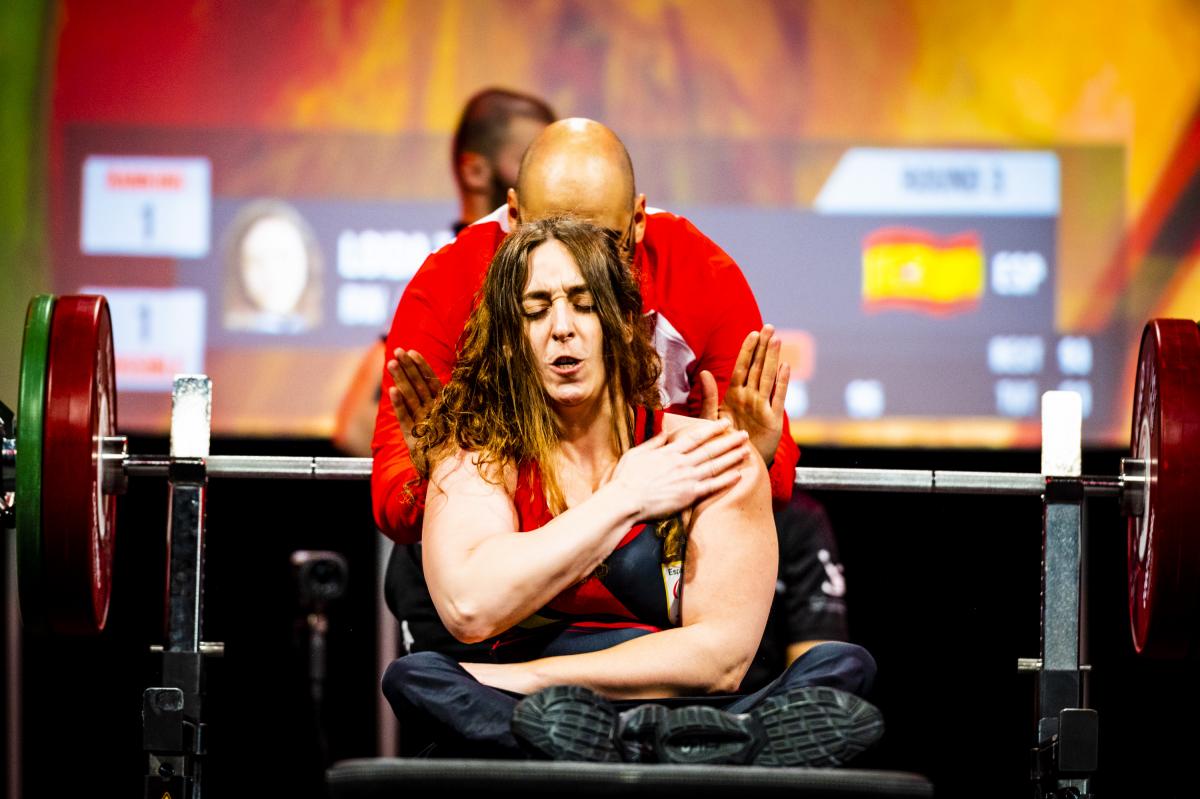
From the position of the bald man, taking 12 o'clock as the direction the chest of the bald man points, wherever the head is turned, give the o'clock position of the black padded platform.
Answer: The black padded platform is roughly at 12 o'clock from the bald man.

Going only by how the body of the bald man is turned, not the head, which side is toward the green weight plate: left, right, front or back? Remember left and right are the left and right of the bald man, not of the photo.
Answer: right

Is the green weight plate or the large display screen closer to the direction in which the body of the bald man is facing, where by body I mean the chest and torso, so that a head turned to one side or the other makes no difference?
the green weight plate

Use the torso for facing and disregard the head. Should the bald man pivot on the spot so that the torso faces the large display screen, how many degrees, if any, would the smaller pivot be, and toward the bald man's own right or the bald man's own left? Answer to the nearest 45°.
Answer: approximately 180°

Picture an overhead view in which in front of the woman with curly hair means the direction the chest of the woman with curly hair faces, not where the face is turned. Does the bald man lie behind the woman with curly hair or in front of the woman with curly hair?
behind

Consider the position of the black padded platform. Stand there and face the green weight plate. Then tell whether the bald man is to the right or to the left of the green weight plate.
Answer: right

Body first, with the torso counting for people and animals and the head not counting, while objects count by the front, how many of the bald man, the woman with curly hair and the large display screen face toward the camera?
3

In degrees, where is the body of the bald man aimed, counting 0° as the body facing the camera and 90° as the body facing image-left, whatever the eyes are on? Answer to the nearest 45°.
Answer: approximately 0°

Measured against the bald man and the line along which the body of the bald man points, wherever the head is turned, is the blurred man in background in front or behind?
behind
